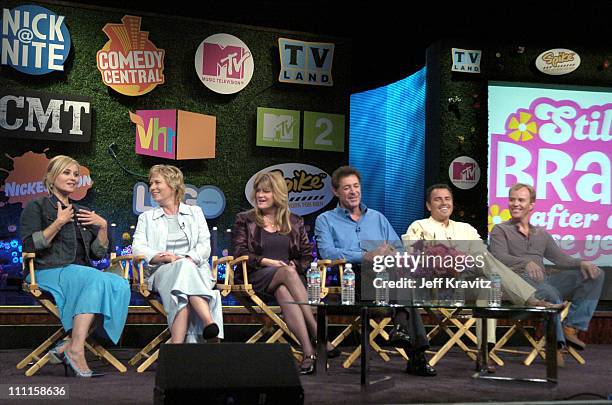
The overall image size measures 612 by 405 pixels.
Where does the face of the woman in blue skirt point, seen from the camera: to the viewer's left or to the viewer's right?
to the viewer's right

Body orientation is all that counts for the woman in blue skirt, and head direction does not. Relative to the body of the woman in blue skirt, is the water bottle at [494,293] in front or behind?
in front

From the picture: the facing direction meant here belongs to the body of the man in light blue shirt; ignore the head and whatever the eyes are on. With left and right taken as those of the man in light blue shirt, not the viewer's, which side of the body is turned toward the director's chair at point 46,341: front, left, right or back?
right

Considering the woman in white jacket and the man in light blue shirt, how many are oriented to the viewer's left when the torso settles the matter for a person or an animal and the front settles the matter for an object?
0

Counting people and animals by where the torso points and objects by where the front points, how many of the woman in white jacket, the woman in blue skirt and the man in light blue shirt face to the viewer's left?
0

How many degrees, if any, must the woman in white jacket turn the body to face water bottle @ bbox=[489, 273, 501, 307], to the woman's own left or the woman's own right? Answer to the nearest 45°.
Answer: approximately 45° to the woman's own left

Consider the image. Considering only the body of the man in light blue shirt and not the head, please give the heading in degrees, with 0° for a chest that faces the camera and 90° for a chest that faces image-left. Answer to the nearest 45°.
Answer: approximately 315°

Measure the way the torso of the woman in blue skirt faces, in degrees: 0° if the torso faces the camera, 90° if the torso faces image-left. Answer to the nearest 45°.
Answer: approximately 315°

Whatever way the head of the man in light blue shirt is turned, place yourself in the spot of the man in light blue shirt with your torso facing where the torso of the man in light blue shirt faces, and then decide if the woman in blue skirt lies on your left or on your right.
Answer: on your right

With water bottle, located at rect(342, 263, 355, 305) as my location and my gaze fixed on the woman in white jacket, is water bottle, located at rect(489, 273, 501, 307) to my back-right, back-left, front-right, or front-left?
back-right

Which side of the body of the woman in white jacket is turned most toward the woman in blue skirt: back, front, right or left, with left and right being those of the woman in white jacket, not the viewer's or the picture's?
right

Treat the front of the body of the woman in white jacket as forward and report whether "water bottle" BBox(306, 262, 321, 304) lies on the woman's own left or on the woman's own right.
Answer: on the woman's own left

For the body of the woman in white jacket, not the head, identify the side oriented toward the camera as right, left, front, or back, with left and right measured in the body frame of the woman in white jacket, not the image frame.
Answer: front
